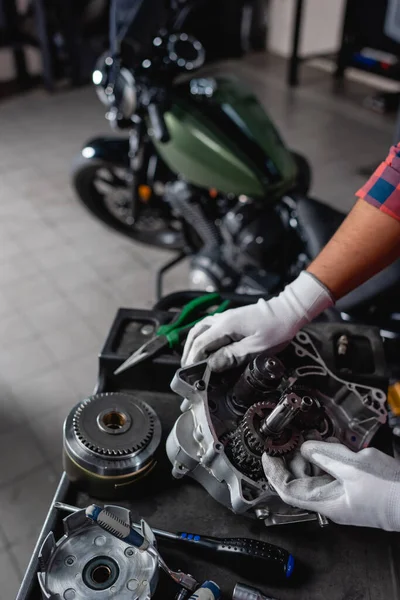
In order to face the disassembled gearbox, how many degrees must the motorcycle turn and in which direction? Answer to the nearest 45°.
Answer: approximately 135° to its left

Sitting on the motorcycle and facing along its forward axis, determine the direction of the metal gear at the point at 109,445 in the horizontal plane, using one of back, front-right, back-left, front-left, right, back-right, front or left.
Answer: back-left

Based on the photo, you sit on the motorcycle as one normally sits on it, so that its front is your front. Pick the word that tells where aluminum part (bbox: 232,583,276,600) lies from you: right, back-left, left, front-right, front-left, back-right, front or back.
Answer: back-left

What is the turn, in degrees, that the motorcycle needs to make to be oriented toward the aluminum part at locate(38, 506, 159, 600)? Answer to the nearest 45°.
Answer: approximately 135° to its left

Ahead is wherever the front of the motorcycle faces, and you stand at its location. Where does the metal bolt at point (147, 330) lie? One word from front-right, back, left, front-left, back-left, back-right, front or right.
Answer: back-left

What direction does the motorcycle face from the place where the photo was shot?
facing away from the viewer and to the left of the viewer

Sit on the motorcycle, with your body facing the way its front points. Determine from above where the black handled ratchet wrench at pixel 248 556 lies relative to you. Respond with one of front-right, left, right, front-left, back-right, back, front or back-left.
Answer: back-left
